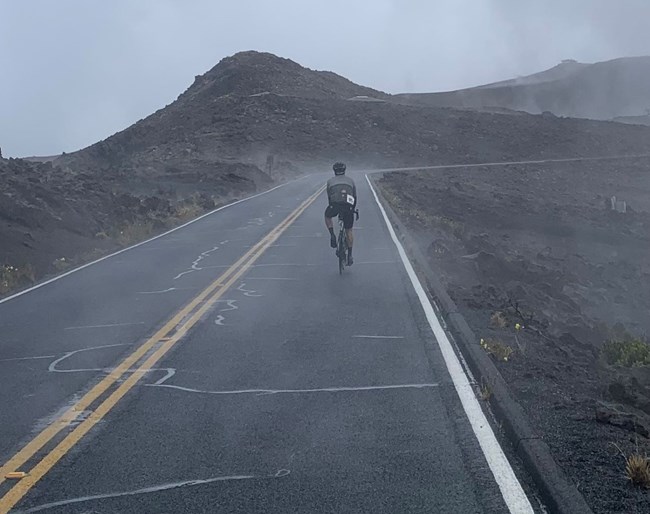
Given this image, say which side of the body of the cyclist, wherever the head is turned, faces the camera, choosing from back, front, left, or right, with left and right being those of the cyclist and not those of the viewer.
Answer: back
